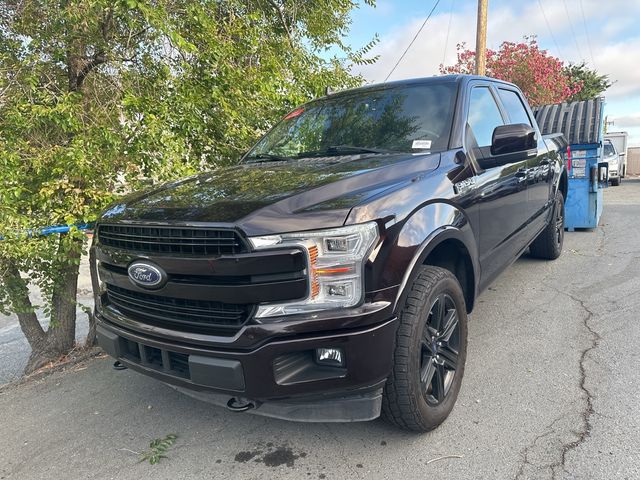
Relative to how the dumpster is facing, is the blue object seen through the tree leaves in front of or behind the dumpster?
in front

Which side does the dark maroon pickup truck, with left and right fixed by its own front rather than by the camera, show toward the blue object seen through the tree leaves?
right

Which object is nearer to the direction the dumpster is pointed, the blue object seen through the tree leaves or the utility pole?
the blue object seen through the tree leaves

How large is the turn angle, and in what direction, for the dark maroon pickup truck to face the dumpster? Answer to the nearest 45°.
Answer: approximately 180°

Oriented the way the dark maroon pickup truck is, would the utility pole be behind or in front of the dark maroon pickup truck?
behind

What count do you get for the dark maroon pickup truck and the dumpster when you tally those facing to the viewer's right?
0

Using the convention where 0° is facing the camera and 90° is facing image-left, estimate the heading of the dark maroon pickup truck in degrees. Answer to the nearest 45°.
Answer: approximately 45°

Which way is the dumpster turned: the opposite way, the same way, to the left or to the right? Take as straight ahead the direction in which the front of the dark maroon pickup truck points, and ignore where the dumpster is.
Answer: the same way

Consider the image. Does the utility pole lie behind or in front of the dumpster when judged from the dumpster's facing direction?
behind

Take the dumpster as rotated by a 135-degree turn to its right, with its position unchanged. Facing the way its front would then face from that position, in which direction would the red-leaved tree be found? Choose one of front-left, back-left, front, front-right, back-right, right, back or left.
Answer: front-right

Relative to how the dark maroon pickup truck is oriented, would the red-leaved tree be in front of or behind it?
behind

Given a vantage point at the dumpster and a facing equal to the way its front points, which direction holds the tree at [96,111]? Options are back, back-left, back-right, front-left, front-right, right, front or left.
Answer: front-right

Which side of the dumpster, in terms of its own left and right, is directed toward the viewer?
front
